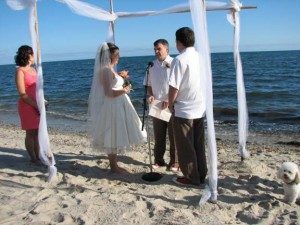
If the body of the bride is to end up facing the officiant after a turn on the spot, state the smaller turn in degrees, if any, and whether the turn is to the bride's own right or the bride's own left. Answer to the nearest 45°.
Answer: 0° — they already face them

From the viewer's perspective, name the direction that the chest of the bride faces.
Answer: to the viewer's right

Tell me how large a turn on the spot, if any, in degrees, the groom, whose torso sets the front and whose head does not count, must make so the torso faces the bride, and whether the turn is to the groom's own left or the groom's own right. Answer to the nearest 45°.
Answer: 0° — they already face them

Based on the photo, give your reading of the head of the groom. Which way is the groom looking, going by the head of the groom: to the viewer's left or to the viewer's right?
to the viewer's left

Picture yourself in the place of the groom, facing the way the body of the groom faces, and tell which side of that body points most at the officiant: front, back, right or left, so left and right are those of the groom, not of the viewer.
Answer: front

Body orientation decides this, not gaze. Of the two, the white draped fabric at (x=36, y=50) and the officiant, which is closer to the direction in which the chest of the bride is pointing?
the officiant

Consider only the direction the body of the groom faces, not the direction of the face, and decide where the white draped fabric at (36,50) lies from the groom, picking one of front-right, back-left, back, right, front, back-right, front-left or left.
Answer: front-left

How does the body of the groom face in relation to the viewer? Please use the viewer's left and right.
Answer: facing away from the viewer and to the left of the viewer

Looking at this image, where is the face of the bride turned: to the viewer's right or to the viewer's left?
to the viewer's right

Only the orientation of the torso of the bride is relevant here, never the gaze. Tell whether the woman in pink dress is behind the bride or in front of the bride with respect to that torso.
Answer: behind

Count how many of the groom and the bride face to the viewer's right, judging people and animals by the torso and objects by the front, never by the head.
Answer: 1

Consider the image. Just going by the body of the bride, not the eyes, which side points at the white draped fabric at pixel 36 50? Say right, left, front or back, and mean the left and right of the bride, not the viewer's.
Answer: back

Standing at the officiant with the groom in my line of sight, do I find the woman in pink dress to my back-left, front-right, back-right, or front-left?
back-right

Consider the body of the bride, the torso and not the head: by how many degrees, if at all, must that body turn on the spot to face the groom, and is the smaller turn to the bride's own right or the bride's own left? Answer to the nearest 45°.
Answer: approximately 45° to the bride's own right
